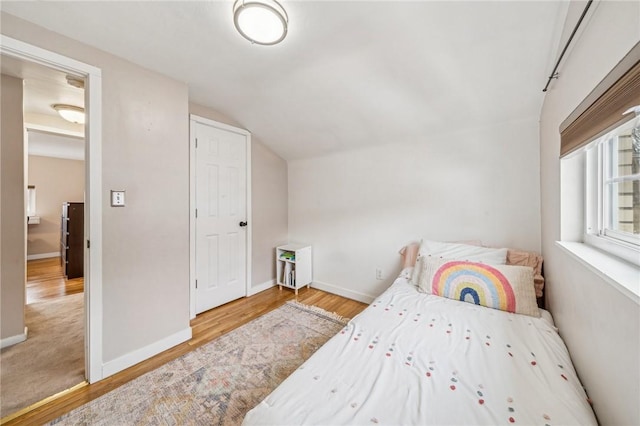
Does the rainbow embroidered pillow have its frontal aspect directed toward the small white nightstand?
no

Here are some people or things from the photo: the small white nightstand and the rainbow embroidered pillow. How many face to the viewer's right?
0

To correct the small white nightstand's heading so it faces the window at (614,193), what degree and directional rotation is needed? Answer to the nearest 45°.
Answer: approximately 90° to its left

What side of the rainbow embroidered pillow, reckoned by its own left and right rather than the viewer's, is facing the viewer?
front

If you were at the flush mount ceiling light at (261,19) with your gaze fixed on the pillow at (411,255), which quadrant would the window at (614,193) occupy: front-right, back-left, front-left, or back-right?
front-right

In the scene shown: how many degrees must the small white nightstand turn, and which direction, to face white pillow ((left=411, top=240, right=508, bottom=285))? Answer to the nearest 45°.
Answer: approximately 90° to its left

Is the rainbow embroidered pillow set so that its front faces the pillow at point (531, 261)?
no

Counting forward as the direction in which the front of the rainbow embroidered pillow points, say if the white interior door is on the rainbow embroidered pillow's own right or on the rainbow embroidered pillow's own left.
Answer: on the rainbow embroidered pillow's own right

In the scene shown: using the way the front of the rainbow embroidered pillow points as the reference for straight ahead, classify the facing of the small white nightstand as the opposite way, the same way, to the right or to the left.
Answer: the same way

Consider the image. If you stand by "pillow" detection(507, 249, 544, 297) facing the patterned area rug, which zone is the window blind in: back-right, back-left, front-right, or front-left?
front-left

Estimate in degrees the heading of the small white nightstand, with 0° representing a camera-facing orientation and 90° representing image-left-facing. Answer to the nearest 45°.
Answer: approximately 45°

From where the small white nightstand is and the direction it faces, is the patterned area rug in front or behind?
in front

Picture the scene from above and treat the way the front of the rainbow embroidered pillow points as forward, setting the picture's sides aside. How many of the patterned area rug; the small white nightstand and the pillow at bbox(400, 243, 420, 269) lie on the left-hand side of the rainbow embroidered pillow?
0
